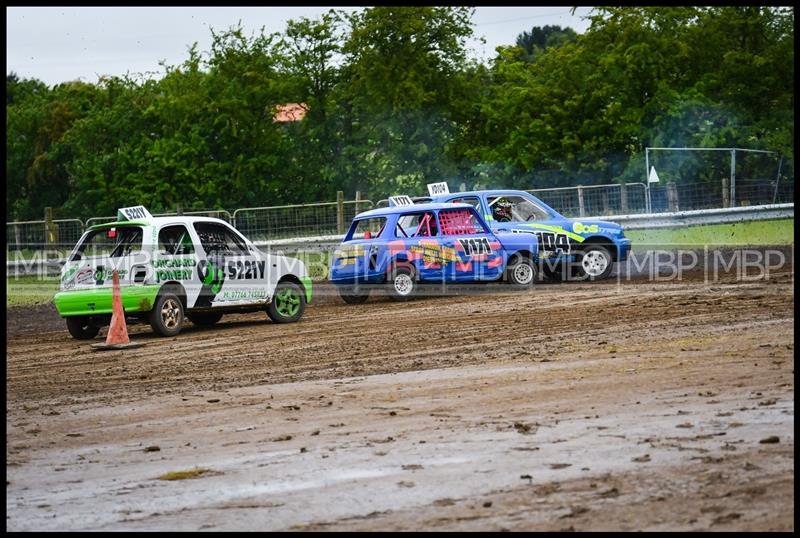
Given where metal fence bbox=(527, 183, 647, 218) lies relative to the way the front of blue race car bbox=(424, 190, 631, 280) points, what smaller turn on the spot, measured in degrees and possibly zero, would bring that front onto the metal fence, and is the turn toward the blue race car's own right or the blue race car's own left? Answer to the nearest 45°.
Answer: approximately 90° to the blue race car's own left

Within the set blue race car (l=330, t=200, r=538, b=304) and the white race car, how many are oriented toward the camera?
0

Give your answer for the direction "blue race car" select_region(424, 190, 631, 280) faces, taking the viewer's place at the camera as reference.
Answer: facing to the right of the viewer
